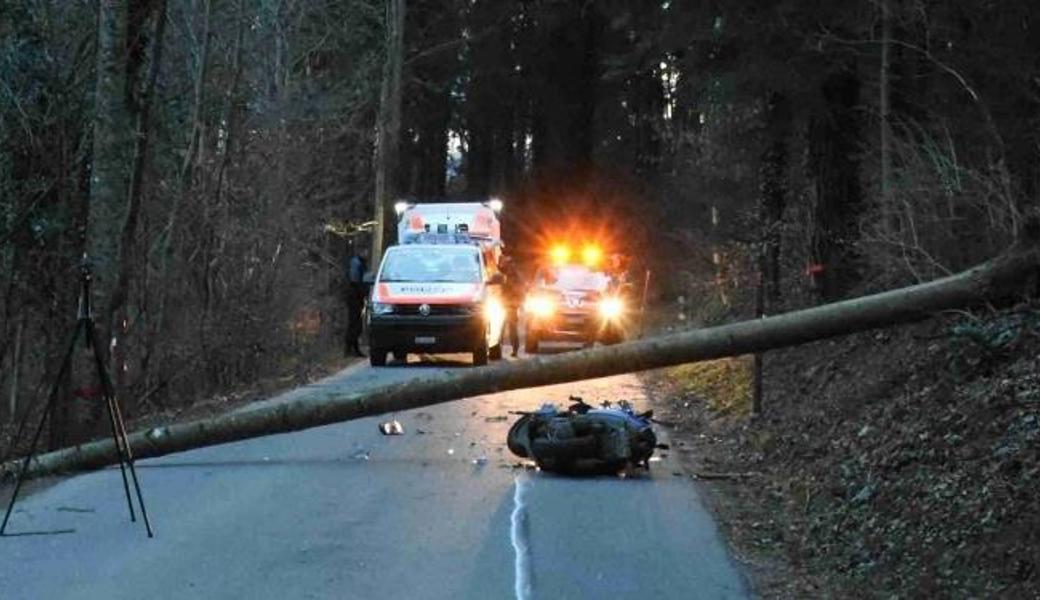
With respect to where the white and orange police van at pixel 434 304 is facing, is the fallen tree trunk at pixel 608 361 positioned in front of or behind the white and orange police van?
in front

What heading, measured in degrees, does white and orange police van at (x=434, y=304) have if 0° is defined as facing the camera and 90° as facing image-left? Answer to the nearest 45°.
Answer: approximately 0°

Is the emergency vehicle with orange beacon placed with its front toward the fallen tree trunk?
yes

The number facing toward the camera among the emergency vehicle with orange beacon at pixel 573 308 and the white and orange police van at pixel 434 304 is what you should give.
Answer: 2

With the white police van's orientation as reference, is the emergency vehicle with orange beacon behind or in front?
behind

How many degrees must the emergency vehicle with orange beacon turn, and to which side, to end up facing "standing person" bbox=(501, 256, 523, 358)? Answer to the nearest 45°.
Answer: approximately 90° to its right

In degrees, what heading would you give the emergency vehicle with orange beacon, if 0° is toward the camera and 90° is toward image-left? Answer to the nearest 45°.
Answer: approximately 0°
